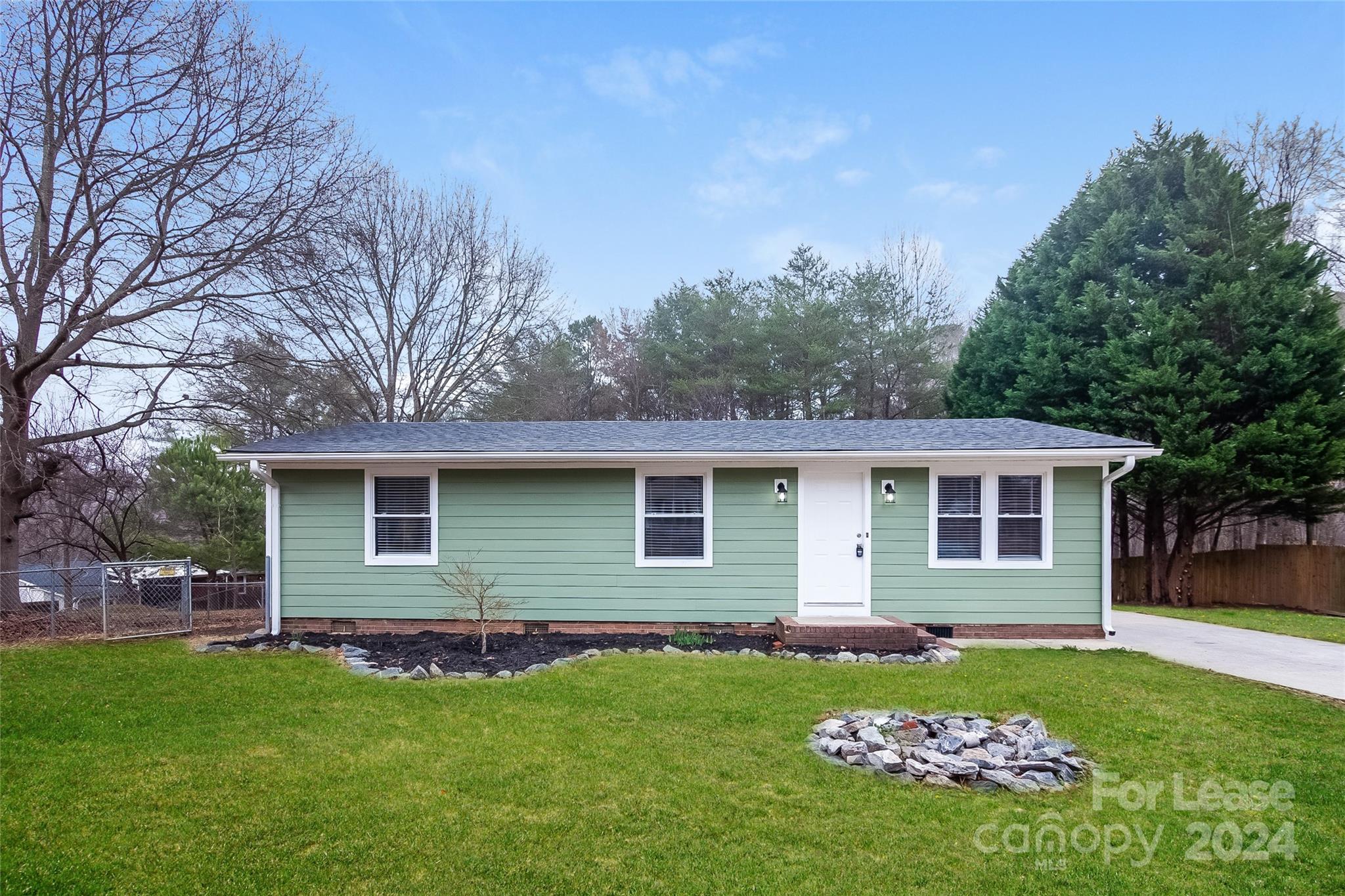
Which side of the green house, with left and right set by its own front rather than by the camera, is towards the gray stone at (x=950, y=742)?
front

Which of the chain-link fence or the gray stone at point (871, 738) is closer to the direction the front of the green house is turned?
the gray stone

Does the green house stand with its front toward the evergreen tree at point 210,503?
no

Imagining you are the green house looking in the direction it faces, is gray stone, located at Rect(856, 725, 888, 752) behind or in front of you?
in front

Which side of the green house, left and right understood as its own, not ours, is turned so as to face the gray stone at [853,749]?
front

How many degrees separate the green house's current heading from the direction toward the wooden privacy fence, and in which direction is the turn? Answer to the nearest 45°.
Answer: approximately 135° to its left

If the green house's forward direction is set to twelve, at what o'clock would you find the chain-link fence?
The chain-link fence is roughly at 3 o'clock from the green house.

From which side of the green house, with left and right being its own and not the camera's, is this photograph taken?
front

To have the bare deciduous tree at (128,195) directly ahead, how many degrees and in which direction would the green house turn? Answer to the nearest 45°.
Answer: approximately 90° to its right
